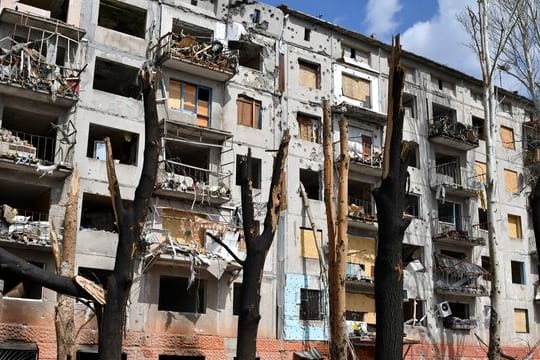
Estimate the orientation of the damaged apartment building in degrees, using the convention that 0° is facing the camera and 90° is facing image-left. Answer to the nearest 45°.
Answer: approximately 315°

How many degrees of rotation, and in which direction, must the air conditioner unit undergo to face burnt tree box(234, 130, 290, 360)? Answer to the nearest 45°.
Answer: approximately 45° to its right

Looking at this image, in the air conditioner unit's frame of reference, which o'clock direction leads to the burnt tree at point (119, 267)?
The burnt tree is roughly at 2 o'clock from the air conditioner unit.

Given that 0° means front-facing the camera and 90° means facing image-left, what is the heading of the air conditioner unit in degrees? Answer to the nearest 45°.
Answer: approximately 315°

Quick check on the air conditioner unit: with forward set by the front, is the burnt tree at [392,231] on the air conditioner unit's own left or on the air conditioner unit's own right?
on the air conditioner unit's own right

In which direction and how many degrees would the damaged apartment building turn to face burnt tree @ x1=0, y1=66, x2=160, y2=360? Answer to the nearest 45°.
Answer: approximately 45° to its right
